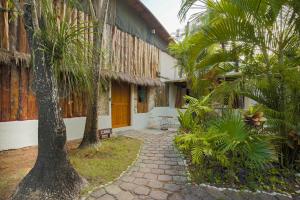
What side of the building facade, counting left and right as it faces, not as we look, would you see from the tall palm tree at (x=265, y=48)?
front

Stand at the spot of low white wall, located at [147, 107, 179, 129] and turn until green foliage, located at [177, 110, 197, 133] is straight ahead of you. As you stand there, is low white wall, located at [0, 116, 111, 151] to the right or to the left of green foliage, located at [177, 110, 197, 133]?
right

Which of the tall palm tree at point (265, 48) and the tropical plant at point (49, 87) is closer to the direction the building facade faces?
the tall palm tree

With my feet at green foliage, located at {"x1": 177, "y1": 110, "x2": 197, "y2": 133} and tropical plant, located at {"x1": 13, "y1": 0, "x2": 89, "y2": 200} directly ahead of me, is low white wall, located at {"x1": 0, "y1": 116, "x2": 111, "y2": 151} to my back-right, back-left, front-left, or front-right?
front-right

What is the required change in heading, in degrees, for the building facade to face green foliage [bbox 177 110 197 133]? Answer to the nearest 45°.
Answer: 0° — it already faces it

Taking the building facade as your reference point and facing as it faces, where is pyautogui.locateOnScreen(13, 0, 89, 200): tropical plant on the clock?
The tropical plant is roughly at 2 o'clock from the building facade.

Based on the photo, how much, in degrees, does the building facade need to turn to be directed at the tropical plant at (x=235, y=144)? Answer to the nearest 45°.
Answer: approximately 45° to its right

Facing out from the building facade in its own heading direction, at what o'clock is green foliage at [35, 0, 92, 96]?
The green foliage is roughly at 2 o'clock from the building facade.
